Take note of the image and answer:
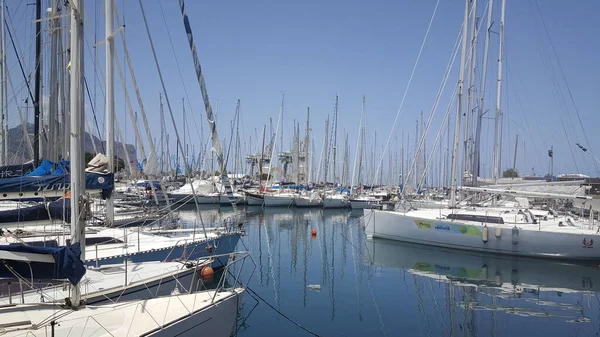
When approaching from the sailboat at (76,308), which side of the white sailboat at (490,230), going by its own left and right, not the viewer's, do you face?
left

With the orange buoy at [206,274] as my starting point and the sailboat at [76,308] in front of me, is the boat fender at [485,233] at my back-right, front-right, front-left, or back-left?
back-left

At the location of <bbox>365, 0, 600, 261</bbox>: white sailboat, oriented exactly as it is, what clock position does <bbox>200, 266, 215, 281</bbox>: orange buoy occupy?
The orange buoy is roughly at 10 o'clock from the white sailboat.

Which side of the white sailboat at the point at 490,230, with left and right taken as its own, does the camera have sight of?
left

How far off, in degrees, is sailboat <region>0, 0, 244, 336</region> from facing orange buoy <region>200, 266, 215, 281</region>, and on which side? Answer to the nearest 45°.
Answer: approximately 45° to its left

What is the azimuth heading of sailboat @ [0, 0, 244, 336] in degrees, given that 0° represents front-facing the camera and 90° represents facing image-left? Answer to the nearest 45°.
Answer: approximately 270°

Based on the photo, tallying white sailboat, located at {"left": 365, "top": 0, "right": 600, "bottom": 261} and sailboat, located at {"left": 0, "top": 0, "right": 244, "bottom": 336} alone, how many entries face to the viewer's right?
1

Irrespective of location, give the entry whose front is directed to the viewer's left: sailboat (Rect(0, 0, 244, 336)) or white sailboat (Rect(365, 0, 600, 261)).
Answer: the white sailboat
